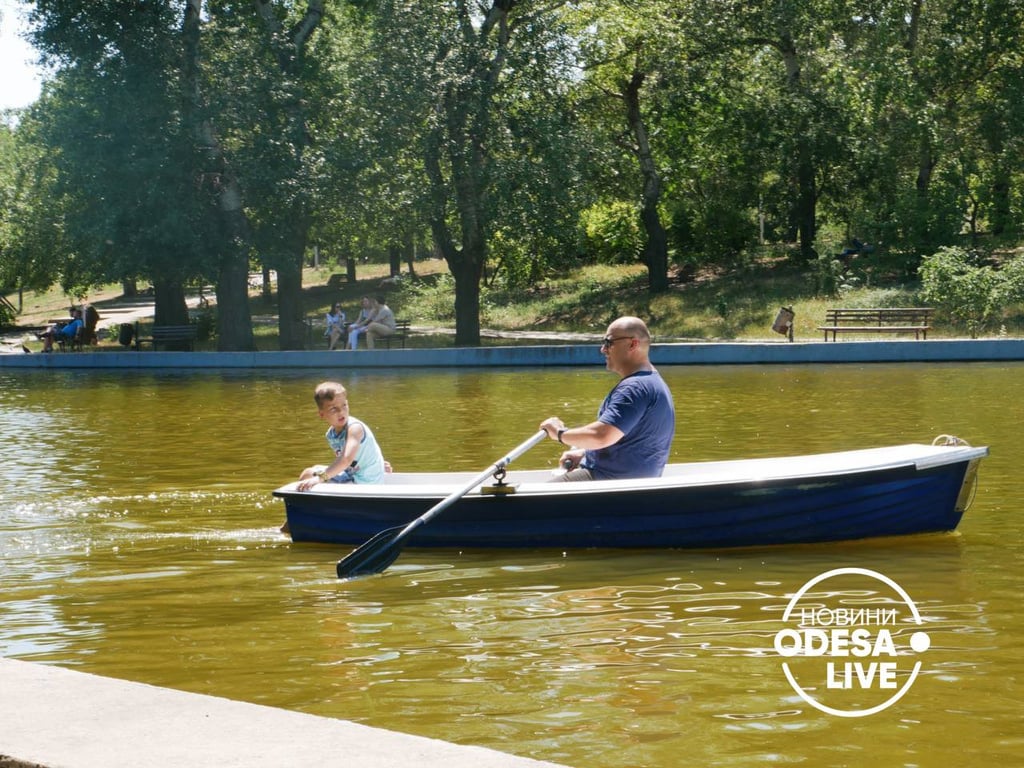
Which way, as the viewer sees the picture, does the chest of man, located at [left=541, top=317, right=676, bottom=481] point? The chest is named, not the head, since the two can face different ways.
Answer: to the viewer's left

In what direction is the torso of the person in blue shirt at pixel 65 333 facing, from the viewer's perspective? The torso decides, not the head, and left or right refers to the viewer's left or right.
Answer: facing to the left of the viewer

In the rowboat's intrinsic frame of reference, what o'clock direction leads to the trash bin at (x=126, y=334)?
The trash bin is roughly at 8 o'clock from the rowboat.

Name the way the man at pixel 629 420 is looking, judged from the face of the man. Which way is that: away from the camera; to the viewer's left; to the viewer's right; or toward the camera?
to the viewer's left

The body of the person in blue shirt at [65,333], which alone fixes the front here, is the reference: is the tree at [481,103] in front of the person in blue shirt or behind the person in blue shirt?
behind

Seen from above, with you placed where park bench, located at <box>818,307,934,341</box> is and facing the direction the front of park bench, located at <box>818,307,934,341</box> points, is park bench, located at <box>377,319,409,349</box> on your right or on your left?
on your right

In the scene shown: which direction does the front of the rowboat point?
to the viewer's right

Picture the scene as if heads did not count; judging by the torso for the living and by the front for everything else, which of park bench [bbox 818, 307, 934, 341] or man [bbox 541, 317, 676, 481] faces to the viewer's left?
the man

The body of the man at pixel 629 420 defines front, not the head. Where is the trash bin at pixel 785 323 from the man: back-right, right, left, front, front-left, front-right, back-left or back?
right

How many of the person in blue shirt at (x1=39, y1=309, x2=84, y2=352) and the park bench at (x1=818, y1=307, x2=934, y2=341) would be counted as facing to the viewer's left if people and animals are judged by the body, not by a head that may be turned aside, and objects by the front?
1
